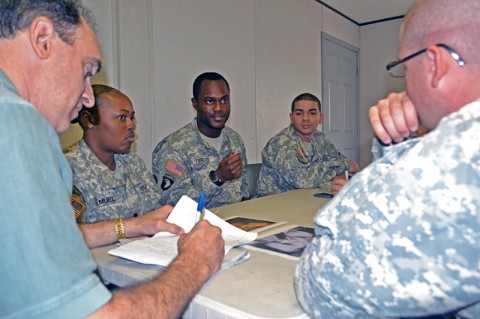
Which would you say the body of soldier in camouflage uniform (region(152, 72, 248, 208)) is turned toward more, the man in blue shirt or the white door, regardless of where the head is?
the man in blue shirt

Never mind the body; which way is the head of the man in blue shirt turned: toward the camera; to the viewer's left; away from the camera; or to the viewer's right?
to the viewer's right

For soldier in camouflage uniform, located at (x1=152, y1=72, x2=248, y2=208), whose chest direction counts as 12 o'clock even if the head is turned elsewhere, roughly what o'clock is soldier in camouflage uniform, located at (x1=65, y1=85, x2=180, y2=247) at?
soldier in camouflage uniform, located at (x1=65, y1=85, x2=180, y2=247) is roughly at 3 o'clock from soldier in camouflage uniform, located at (x1=152, y1=72, x2=248, y2=208).

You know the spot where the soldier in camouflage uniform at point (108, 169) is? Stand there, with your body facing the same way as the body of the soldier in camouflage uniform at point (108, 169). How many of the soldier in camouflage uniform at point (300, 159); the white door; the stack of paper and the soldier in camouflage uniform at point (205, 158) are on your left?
3

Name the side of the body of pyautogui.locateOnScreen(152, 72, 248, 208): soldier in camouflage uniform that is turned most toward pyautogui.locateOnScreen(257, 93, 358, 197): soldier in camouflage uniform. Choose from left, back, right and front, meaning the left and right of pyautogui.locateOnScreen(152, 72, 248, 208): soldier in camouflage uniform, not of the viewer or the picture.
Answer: left

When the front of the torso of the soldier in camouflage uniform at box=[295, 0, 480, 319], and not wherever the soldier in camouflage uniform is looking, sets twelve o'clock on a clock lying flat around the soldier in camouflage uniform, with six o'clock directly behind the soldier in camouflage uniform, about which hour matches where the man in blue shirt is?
The man in blue shirt is roughly at 10 o'clock from the soldier in camouflage uniform.

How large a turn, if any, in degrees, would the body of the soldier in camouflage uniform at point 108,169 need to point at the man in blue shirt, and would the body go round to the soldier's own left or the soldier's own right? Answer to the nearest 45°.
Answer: approximately 45° to the soldier's own right

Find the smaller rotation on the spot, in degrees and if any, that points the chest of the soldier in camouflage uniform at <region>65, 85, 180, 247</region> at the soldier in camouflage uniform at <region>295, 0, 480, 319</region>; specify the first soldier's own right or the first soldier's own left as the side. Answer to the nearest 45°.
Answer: approximately 45° to the first soldier's own right

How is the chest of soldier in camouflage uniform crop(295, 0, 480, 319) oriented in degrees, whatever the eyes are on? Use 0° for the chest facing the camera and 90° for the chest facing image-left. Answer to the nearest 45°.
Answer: approximately 135°
